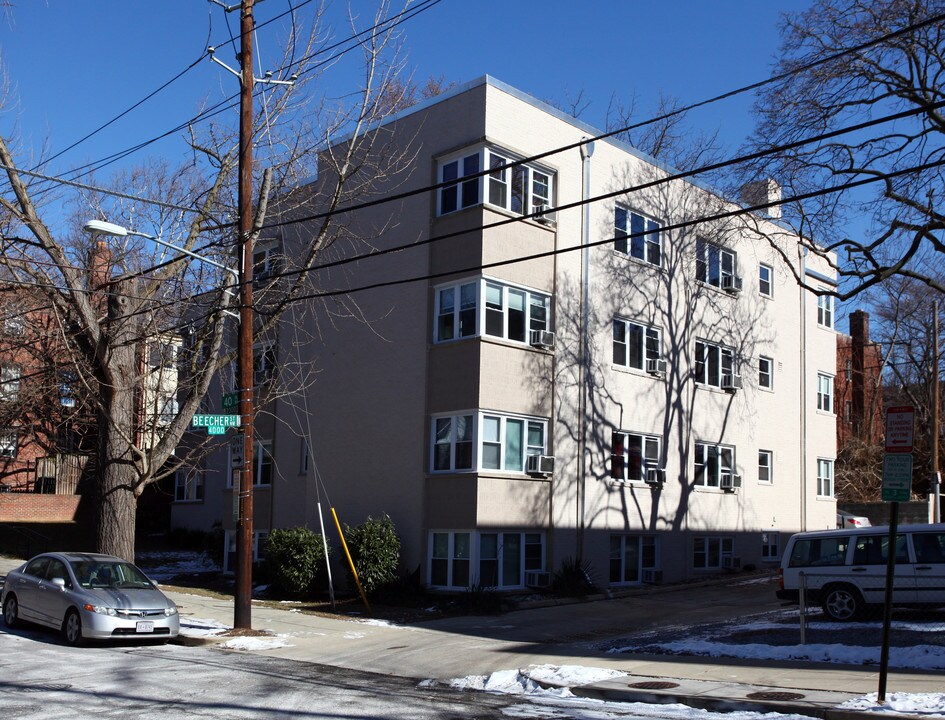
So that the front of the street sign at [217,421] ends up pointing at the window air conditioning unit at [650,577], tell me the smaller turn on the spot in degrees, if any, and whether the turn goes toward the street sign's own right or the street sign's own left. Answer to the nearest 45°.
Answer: approximately 135° to the street sign's own left

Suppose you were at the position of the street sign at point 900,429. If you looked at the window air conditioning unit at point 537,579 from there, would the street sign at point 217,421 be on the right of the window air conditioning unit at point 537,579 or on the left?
left

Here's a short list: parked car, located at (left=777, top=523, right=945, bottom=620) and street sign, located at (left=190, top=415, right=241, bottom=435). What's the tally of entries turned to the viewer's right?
1

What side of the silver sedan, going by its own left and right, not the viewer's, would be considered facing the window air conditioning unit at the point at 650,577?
left

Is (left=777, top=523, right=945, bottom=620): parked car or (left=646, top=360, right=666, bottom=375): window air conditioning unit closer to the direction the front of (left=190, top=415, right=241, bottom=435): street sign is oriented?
the parked car

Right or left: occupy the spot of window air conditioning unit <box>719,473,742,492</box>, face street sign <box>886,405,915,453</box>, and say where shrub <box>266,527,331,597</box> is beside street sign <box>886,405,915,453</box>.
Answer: right

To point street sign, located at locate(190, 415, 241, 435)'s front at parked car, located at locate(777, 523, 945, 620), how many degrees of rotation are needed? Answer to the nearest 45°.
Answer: approximately 90° to its left

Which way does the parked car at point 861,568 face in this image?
to the viewer's right
